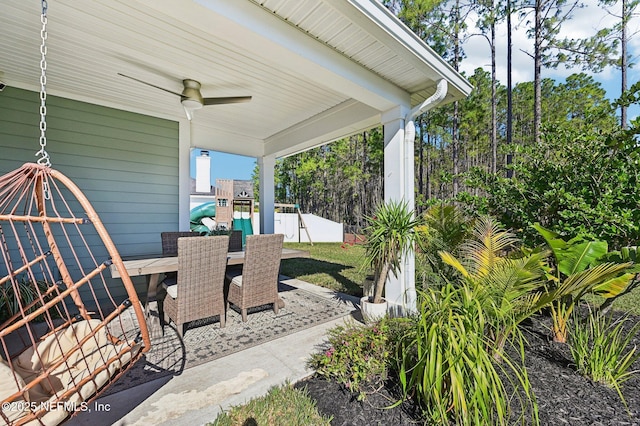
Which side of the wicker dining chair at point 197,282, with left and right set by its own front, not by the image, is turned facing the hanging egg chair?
back

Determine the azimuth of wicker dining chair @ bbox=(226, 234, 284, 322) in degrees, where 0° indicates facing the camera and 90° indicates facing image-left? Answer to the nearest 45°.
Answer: approximately 135°

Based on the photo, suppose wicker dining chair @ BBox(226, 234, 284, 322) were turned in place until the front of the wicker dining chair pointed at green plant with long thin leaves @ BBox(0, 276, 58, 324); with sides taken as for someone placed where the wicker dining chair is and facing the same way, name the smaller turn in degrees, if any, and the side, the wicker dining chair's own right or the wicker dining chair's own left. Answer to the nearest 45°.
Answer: approximately 45° to the wicker dining chair's own left

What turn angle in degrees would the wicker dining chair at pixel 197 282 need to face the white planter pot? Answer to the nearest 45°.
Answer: approximately 135° to its right

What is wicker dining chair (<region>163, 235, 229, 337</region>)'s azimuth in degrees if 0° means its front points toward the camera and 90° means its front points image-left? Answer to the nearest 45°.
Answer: approximately 135°

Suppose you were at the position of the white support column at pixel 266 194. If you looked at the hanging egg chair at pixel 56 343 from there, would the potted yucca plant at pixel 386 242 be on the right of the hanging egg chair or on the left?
left

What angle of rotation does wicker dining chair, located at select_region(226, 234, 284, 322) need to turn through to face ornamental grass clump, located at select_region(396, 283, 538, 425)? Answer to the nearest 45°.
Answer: approximately 180°

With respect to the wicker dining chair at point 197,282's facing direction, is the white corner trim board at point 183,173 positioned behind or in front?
in front

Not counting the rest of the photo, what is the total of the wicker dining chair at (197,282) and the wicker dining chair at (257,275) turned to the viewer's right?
0

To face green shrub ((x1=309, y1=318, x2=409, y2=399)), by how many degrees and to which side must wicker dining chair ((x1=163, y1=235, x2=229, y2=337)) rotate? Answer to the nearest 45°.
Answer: approximately 180°

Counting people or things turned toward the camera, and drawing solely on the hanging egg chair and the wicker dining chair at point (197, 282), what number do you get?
0

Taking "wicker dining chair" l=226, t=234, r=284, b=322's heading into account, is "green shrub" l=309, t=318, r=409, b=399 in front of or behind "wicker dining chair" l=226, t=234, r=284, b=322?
behind
